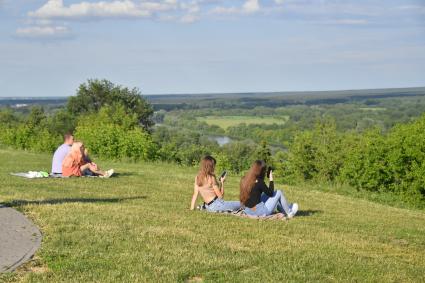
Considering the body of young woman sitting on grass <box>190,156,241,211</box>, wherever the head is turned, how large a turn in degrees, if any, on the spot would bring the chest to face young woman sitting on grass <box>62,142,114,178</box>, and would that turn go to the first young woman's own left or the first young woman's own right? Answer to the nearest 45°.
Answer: approximately 90° to the first young woman's own left

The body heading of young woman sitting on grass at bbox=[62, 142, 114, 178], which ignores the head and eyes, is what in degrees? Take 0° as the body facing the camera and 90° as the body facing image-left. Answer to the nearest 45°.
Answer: approximately 270°

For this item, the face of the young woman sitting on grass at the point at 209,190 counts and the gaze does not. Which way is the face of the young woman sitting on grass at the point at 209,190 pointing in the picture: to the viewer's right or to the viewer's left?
to the viewer's right

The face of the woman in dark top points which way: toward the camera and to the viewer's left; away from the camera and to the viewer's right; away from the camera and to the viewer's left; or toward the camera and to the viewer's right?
away from the camera and to the viewer's right

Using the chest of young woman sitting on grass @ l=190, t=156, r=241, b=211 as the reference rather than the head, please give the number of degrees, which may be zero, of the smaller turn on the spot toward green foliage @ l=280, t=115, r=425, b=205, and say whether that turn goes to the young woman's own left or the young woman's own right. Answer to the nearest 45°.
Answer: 0° — they already face it

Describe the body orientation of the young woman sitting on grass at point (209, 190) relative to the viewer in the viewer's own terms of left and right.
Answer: facing away from the viewer and to the right of the viewer

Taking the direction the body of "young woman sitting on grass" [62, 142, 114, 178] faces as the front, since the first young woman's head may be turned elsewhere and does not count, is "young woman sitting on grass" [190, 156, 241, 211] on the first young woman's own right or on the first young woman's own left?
on the first young woman's own right

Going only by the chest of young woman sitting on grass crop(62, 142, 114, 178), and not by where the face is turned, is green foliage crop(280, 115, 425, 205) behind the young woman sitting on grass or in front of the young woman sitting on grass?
in front

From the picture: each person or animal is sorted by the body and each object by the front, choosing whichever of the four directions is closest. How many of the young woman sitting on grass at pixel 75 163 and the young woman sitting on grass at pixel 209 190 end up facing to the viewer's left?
0

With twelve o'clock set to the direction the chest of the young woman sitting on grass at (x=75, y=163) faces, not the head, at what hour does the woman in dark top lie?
The woman in dark top is roughly at 2 o'clock from the young woman sitting on grass.
